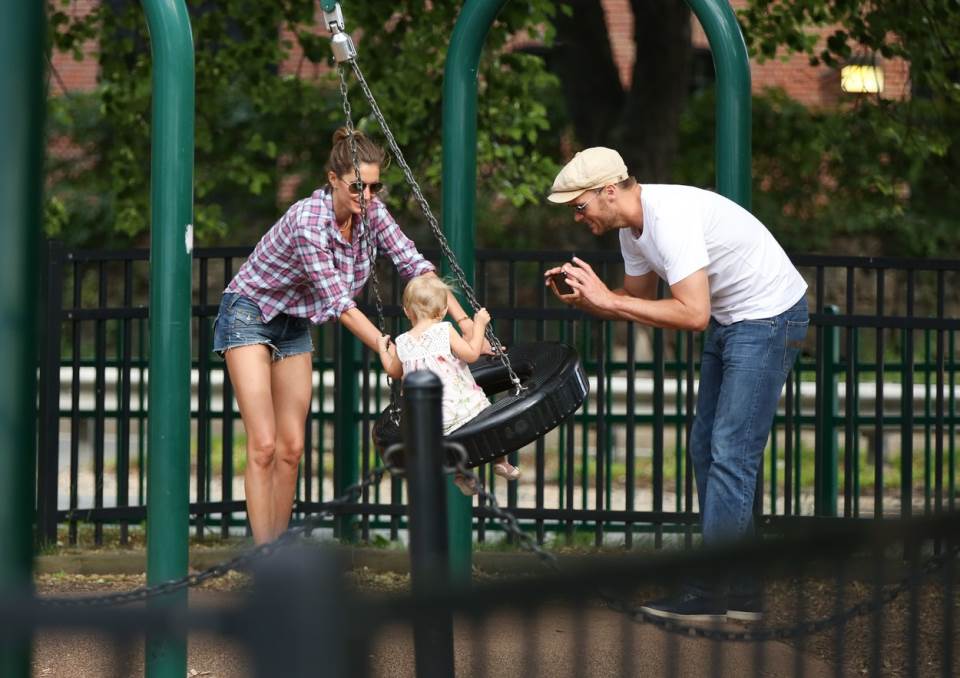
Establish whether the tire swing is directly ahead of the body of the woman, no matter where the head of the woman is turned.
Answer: yes

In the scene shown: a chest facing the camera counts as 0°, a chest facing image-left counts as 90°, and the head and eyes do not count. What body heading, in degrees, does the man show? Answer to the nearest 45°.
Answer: approximately 90°

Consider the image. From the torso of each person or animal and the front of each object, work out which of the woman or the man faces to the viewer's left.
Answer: the man

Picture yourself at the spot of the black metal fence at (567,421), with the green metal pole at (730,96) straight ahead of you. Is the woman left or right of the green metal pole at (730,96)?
right

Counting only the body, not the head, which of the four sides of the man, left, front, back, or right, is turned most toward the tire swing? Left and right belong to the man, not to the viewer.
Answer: front

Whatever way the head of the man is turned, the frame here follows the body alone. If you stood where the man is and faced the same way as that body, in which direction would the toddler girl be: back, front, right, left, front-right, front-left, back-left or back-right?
front

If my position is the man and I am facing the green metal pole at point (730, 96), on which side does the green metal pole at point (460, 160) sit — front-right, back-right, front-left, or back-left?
front-left

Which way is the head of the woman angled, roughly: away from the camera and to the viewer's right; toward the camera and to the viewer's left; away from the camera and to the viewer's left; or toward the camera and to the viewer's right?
toward the camera and to the viewer's right

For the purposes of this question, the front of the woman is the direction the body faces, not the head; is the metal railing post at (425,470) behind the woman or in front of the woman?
in front

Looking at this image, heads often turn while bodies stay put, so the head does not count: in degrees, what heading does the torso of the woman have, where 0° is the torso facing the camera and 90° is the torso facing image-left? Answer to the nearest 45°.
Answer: approximately 315°

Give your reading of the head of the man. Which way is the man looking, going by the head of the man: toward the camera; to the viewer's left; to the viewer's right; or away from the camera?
to the viewer's left

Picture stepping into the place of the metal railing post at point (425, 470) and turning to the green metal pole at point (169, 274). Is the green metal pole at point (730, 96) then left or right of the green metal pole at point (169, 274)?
right

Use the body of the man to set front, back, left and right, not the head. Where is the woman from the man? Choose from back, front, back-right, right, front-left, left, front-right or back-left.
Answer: front

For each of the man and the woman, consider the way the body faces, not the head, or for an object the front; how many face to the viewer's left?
1
